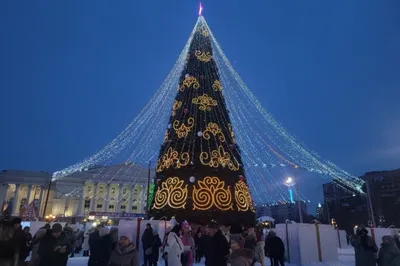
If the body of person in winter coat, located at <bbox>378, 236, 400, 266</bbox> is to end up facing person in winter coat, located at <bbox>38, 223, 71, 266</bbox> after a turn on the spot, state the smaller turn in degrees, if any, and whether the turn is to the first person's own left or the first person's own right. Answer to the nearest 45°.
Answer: approximately 135° to the first person's own left

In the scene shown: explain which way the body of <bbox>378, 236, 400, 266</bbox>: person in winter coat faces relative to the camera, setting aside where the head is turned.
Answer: away from the camera

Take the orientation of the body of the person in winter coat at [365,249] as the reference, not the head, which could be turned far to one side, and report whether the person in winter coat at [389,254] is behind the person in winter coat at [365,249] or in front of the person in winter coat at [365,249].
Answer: behind

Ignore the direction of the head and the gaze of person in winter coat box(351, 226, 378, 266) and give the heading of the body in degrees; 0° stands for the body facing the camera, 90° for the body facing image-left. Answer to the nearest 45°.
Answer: approximately 180°

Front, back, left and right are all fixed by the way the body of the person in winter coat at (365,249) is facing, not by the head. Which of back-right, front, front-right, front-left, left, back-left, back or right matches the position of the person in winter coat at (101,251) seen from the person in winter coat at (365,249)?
back-left

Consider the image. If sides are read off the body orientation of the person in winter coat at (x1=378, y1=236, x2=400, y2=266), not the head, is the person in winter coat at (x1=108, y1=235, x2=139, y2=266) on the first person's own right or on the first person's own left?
on the first person's own left

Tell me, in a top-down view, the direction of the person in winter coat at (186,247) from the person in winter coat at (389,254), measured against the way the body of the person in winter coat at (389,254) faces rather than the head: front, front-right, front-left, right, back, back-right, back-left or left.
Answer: left

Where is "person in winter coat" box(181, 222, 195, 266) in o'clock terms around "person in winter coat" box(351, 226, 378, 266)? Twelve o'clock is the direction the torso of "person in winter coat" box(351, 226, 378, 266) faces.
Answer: "person in winter coat" box(181, 222, 195, 266) is roughly at 8 o'clock from "person in winter coat" box(351, 226, 378, 266).

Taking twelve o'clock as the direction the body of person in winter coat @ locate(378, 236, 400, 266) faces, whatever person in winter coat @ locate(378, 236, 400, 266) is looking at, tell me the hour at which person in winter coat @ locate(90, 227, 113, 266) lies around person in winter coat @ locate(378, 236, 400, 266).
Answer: person in winter coat @ locate(90, 227, 113, 266) is roughly at 8 o'clock from person in winter coat @ locate(378, 236, 400, 266).

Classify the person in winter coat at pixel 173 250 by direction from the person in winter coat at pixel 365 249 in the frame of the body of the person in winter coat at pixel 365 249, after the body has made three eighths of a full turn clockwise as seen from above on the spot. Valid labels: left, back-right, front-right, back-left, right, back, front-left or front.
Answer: right

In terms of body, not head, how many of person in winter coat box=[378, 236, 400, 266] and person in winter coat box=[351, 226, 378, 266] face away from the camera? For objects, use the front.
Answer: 2

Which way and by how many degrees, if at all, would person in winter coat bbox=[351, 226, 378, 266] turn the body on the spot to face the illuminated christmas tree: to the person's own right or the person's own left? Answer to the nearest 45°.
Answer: approximately 45° to the person's own left
